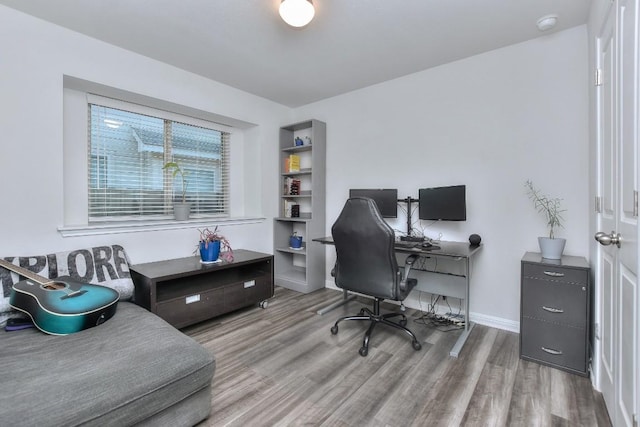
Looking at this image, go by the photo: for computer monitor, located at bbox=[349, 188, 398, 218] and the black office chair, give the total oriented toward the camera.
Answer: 1

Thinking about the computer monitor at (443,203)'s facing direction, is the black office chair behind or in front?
in front

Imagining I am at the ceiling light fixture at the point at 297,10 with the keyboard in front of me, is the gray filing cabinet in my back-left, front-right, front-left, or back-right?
front-right

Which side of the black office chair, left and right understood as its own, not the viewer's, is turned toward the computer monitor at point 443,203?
front

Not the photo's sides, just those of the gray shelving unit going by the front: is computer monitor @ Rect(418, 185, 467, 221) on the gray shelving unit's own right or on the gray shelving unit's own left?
on the gray shelving unit's own left

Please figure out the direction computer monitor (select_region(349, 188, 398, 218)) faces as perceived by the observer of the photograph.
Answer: facing the viewer

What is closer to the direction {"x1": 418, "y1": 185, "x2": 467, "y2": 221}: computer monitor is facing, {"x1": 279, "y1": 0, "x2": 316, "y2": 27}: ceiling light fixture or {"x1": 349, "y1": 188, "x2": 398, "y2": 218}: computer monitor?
the ceiling light fixture

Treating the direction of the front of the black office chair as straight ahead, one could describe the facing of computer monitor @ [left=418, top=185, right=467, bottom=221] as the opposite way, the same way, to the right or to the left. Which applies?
the opposite way

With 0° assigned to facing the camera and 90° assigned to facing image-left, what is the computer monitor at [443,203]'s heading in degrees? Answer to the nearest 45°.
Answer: approximately 45°

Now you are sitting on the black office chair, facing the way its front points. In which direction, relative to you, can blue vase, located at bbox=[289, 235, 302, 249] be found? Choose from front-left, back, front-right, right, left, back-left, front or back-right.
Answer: left

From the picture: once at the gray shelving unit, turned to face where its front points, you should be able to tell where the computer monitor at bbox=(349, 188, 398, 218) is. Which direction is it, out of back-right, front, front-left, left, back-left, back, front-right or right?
left

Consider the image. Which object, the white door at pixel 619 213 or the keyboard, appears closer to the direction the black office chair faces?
the keyboard

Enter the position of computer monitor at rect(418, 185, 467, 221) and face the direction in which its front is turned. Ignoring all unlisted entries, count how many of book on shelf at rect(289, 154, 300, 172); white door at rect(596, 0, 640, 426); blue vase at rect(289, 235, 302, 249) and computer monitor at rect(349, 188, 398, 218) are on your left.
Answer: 1

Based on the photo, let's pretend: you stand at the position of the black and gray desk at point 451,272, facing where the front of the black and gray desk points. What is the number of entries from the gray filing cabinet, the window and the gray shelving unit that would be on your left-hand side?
1
